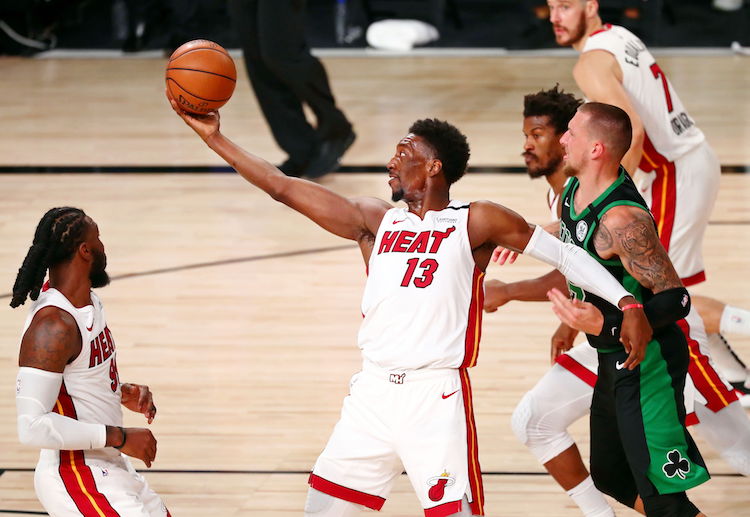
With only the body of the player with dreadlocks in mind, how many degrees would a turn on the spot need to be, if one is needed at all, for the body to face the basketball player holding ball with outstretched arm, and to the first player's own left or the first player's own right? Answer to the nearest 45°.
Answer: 0° — they already face them

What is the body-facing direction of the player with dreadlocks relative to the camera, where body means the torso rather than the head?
to the viewer's right

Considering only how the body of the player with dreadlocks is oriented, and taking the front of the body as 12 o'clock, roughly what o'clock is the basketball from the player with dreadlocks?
The basketball is roughly at 10 o'clock from the player with dreadlocks.
